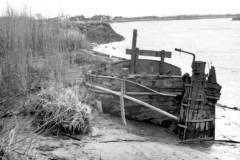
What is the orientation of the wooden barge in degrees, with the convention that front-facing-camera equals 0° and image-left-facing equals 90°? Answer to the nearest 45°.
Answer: approximately 135°
